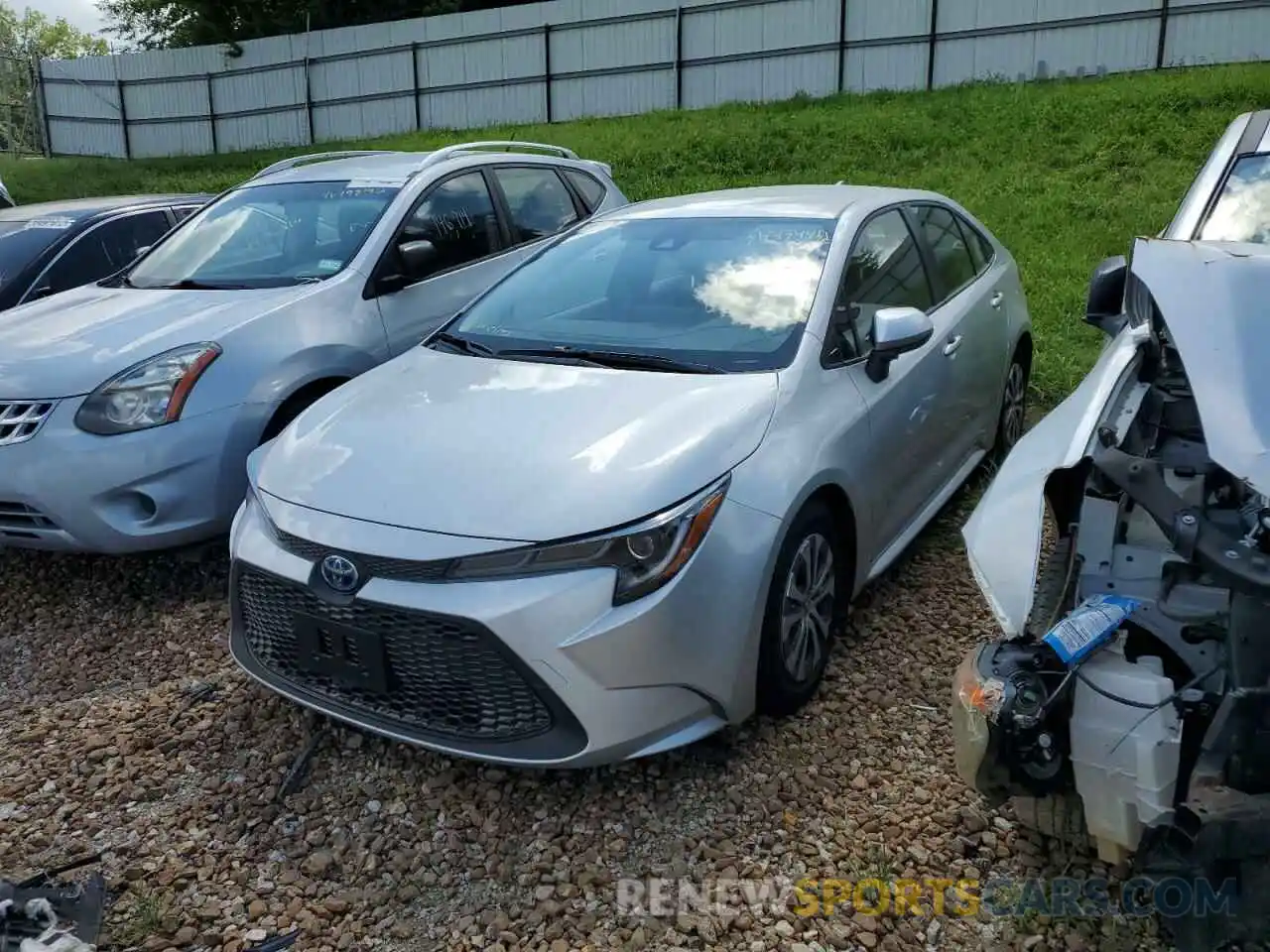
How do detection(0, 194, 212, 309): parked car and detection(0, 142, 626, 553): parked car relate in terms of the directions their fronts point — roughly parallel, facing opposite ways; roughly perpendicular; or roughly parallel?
roughly parallel

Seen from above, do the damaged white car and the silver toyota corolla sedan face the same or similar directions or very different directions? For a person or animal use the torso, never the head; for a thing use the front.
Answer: same or similar directions

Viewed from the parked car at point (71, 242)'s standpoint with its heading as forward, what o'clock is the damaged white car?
The damaged white car is roughly at 10 o'clock from the parked car.

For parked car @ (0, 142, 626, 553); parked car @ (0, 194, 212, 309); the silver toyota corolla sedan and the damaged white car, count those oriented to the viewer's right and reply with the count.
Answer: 0

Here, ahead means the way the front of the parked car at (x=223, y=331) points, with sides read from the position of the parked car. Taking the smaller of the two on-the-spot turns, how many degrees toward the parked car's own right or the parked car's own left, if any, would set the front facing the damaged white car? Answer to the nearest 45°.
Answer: approximately 90° to the parked car's own left

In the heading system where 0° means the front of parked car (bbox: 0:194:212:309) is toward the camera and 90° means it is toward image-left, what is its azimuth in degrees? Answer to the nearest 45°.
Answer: approximately 45°

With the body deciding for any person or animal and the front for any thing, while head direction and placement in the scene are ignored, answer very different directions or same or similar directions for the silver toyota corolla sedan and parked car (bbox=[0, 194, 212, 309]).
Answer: same or similar directions

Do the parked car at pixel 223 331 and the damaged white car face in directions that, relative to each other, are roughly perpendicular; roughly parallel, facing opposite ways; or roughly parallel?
roughly parallel

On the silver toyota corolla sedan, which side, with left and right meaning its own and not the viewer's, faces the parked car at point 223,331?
right

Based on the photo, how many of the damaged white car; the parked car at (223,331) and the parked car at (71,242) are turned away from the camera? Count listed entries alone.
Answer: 0

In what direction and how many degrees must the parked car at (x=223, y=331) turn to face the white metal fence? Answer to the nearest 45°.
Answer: approximately 135° to its right

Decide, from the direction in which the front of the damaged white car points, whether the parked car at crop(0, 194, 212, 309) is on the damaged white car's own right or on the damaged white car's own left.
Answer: on the damaged white car's own right

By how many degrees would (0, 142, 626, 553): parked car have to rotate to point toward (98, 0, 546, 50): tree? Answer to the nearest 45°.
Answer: approximately 135° to its right

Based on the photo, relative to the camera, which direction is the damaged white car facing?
toward the camera

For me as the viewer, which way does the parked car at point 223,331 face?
facing the viewer and to the left of the viewer

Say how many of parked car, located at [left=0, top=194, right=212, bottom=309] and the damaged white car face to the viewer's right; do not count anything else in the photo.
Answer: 0

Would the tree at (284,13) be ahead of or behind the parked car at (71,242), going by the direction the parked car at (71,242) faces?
behind
